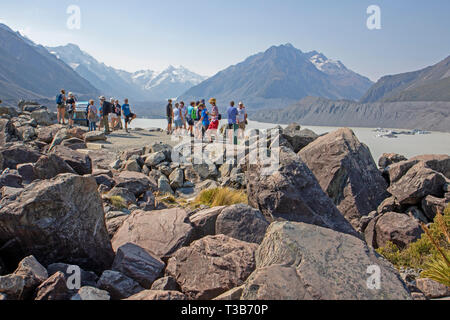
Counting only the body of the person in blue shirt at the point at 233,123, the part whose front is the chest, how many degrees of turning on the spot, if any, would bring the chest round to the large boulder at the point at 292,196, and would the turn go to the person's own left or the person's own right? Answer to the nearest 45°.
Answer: approximately 180°

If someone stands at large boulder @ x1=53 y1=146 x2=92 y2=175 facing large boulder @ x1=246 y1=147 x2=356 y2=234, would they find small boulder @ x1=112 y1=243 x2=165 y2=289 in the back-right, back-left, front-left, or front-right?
front-right

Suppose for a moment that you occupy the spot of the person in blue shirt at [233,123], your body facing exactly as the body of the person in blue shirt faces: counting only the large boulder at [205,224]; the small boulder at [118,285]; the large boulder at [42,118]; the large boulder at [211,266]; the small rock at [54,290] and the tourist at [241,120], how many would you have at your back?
4

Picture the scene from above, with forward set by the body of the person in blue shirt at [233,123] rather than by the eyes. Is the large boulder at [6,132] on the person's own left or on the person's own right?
on the person's own left

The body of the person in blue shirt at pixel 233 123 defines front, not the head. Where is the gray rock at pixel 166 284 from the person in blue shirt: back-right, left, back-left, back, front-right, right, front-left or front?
back

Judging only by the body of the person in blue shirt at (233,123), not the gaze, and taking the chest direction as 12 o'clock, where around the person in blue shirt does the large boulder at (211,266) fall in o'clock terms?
The large boulder is roughly at 6 o'clock from the person in blue shirt.

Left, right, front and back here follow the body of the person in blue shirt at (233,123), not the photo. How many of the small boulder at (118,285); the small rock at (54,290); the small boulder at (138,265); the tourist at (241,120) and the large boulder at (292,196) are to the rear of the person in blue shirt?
4

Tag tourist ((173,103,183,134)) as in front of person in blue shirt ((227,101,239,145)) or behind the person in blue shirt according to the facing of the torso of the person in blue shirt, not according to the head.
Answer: in front

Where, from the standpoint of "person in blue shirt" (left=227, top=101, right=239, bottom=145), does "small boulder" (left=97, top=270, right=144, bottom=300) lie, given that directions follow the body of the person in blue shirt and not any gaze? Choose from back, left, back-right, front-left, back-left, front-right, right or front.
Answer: back

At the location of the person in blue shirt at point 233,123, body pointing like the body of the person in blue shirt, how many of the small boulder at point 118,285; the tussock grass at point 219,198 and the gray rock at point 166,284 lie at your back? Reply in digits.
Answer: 3

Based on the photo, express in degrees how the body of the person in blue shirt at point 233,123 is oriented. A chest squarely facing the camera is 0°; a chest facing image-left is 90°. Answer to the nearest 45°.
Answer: approximately 180°

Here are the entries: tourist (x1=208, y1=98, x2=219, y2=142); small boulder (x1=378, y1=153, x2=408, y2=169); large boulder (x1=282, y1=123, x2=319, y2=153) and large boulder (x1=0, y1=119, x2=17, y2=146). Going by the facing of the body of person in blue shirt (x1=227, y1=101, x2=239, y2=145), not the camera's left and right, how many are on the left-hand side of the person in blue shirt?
2

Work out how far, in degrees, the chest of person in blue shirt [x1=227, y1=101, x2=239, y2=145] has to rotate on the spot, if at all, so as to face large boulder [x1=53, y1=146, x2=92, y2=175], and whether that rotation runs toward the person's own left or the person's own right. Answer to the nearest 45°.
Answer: approximately 135° to the person's own left

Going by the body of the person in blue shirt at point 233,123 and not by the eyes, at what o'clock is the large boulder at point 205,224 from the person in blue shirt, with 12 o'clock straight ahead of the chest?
The large boulder is roughly at 6 o'clock from the person in blue shirt.

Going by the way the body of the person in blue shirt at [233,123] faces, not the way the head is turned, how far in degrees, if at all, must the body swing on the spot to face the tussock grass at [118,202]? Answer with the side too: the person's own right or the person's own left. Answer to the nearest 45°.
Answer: approximately 180°
